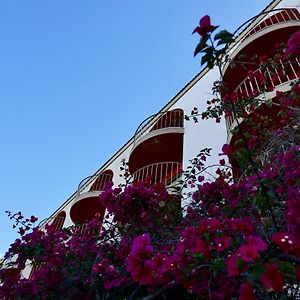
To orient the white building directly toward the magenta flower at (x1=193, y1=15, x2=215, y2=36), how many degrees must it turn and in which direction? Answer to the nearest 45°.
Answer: approximately 45° to its left

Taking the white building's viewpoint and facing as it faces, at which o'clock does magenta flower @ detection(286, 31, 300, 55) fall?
The magenta flower is roughly at 10 o'clock from the white building.

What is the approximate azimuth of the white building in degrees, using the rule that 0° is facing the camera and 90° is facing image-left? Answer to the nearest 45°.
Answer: approximately 45°
